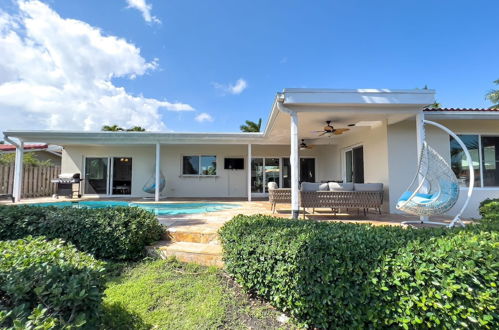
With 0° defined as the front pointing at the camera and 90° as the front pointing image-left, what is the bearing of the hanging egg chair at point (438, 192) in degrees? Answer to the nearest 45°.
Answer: approximately 90°

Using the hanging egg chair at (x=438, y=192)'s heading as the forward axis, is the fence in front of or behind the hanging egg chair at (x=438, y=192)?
in front
